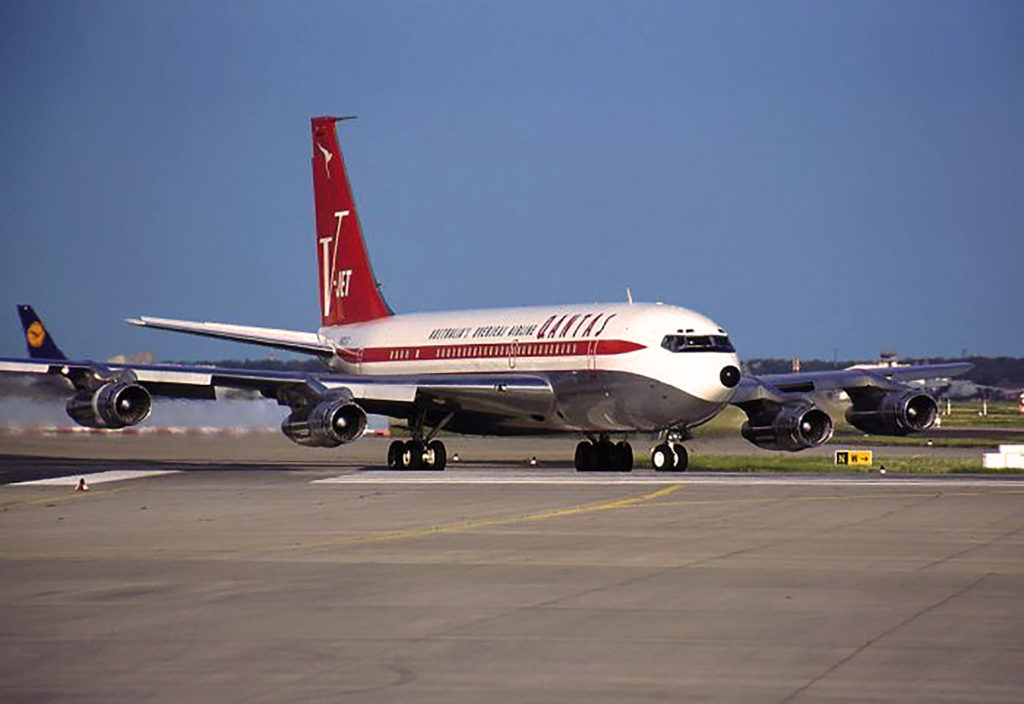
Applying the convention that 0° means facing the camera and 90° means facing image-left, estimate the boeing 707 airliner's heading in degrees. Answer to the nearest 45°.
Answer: approximately 315°
